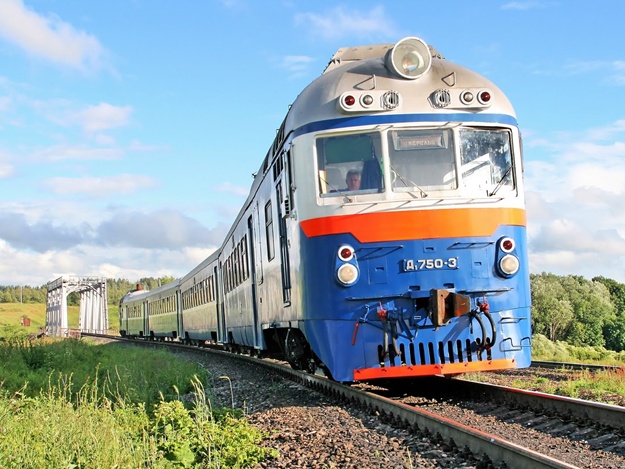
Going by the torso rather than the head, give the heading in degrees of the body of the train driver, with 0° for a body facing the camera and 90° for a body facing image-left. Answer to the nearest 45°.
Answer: approximately 0°

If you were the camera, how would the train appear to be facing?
facing the viewer and to the right of the viewer

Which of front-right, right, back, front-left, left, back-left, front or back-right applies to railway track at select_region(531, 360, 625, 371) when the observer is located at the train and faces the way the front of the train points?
left
